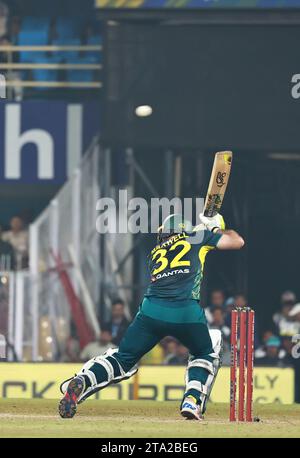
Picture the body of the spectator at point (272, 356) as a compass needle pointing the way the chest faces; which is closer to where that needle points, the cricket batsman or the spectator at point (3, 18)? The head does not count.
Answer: the cricket batsman

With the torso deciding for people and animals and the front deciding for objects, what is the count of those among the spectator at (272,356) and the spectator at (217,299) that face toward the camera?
2

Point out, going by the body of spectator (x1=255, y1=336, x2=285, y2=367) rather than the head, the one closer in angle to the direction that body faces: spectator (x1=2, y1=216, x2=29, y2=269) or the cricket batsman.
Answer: the cricket batsman

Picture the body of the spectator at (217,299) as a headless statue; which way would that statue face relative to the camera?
toward the camera

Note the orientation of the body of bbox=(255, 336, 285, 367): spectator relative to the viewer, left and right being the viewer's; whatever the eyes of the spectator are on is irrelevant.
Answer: facing the viewer

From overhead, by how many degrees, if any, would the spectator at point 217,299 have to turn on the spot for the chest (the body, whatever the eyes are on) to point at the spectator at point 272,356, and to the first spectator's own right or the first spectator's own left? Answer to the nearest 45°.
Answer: approximately 45° to the first spectator's own left

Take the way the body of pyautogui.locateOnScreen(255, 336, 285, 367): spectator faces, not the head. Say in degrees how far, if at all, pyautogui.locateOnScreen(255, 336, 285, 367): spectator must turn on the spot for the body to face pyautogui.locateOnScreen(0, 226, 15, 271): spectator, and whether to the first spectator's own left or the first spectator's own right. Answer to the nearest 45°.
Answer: approximately 135° to the first spectator's own right

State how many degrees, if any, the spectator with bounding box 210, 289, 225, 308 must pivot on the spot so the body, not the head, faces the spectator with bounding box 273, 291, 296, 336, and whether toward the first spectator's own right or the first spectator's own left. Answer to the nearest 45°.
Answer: approximately 135° to the first spectator's own left

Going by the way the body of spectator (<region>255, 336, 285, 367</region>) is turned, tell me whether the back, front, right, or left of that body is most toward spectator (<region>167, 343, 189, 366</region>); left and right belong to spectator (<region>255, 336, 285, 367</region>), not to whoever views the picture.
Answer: right

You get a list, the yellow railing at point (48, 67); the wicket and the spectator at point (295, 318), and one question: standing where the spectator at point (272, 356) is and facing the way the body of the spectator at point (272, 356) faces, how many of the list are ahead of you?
1

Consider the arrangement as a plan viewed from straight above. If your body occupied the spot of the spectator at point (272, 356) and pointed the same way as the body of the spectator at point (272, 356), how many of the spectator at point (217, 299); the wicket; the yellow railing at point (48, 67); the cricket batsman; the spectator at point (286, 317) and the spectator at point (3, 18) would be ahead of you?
2
